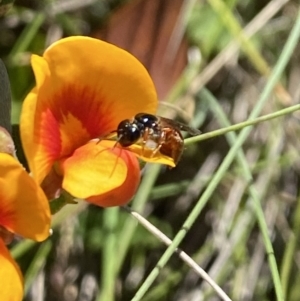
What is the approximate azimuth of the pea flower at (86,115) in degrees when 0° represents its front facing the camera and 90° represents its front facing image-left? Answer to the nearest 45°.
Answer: approximately 315°

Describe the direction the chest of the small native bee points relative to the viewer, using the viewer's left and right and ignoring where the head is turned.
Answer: facing to the left of the viewer

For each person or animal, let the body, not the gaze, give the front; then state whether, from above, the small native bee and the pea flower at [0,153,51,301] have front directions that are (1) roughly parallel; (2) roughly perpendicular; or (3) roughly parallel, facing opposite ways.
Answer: roughly perpendicular

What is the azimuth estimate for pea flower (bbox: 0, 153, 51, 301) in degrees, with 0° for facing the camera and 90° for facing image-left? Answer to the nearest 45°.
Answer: approximately 0°

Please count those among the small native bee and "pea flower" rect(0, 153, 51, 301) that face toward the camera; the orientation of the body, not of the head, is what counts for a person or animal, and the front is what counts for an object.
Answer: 1
